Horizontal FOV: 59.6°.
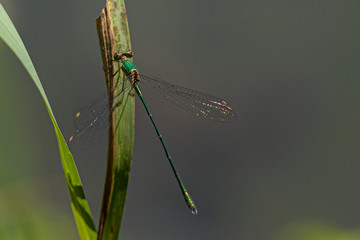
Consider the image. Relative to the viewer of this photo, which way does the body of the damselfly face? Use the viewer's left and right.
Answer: facing away from the viewer and to the left of the viewer
